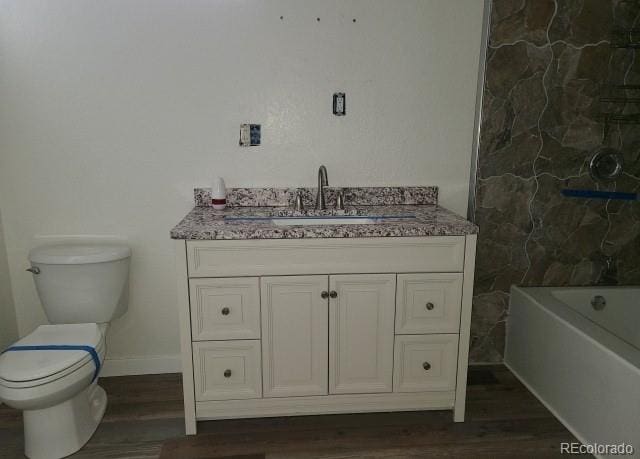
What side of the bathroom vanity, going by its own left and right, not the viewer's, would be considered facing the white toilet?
right

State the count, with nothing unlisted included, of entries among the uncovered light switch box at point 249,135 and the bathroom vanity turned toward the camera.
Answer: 2

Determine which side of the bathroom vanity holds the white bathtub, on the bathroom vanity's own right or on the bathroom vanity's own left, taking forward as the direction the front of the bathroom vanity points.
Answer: on the bathroom vanity's own left

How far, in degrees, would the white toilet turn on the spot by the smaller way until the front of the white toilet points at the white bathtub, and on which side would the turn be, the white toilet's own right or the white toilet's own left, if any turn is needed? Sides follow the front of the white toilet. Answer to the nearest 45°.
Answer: approximately 90° to the white toilet's own left

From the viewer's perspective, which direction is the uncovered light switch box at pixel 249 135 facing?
toward the camera

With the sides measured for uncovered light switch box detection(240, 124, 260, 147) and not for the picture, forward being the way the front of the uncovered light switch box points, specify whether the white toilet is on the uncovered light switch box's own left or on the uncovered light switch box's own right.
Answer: on the uncovered light switch box's own right

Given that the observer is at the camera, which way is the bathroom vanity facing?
facing the viewer

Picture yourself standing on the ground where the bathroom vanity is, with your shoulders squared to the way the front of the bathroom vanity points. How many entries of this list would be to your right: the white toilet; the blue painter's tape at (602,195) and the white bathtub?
1

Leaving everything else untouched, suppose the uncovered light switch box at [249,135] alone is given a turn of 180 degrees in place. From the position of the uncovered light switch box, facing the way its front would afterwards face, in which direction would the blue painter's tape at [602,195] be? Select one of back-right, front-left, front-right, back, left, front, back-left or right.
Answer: right

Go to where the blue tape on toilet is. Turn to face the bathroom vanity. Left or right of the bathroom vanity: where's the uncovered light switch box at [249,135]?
left

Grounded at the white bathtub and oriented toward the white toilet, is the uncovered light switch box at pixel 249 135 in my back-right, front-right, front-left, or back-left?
front-right

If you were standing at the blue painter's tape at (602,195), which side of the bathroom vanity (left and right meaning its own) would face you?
left
